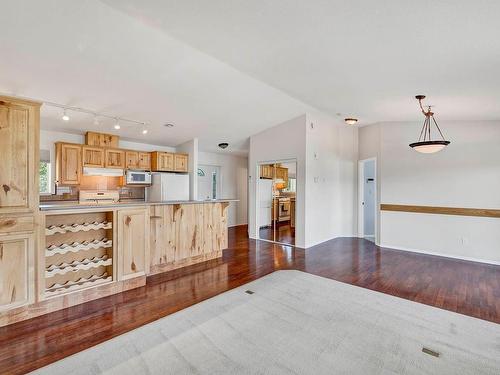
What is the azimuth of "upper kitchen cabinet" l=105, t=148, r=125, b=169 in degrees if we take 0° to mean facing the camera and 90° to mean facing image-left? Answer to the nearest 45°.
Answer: approximately 0°

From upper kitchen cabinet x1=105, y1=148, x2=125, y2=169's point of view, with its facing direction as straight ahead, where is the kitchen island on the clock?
The kitchen island is roughly at 12 o'clock from the upper kitchen cabinet.

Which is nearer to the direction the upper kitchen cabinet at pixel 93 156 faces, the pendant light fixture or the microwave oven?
the pendant light fixture

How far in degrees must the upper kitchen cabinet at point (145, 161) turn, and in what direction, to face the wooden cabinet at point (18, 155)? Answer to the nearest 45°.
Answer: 0° — it already faces it

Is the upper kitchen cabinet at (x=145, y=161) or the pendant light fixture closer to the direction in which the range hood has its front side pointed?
the pendant light fixture

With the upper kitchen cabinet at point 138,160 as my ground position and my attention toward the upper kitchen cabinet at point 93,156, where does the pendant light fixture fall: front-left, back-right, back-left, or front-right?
back-left

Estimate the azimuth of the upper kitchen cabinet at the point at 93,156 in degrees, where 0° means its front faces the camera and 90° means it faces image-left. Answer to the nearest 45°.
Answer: approximately 0°

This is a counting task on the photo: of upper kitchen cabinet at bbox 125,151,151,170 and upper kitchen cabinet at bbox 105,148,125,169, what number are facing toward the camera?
2
